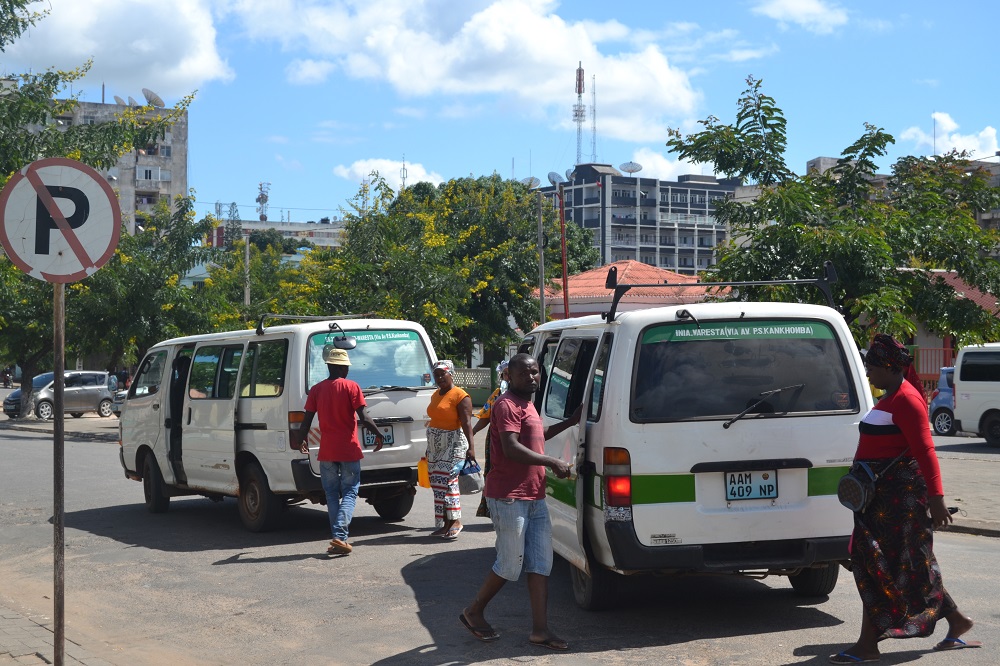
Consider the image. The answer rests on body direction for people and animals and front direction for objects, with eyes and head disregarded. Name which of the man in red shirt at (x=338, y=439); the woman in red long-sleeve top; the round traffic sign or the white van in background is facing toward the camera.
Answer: the round traffic sign

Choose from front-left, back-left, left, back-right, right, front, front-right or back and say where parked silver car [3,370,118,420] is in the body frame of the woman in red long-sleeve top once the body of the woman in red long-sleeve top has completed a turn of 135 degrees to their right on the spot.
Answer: left

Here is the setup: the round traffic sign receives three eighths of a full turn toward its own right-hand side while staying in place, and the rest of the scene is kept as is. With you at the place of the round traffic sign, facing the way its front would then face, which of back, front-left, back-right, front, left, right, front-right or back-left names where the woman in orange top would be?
right

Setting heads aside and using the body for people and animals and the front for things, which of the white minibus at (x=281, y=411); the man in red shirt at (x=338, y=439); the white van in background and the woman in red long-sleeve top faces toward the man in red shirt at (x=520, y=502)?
the woman in red long-sleeve top

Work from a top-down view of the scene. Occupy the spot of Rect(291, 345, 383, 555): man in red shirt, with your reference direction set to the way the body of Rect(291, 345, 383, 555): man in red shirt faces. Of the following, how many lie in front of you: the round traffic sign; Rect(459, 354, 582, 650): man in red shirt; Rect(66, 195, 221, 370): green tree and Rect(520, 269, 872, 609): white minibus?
1

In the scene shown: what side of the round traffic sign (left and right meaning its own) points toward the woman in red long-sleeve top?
left

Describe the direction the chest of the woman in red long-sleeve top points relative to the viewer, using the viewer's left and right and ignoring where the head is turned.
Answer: facing to the left of the viewer

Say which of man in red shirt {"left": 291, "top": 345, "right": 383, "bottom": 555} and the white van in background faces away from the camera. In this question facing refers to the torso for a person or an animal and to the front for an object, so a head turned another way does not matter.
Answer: the man in red shirt

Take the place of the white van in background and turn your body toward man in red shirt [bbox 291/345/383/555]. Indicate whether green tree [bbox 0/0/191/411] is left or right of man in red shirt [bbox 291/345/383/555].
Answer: right

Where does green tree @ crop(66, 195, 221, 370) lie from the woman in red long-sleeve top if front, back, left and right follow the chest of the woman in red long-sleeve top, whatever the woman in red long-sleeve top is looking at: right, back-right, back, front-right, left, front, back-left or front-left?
front-right

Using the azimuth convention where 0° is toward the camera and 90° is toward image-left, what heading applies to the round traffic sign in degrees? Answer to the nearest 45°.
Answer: approximately 0°

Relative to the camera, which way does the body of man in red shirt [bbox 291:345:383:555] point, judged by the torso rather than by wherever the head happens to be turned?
away from the camera
